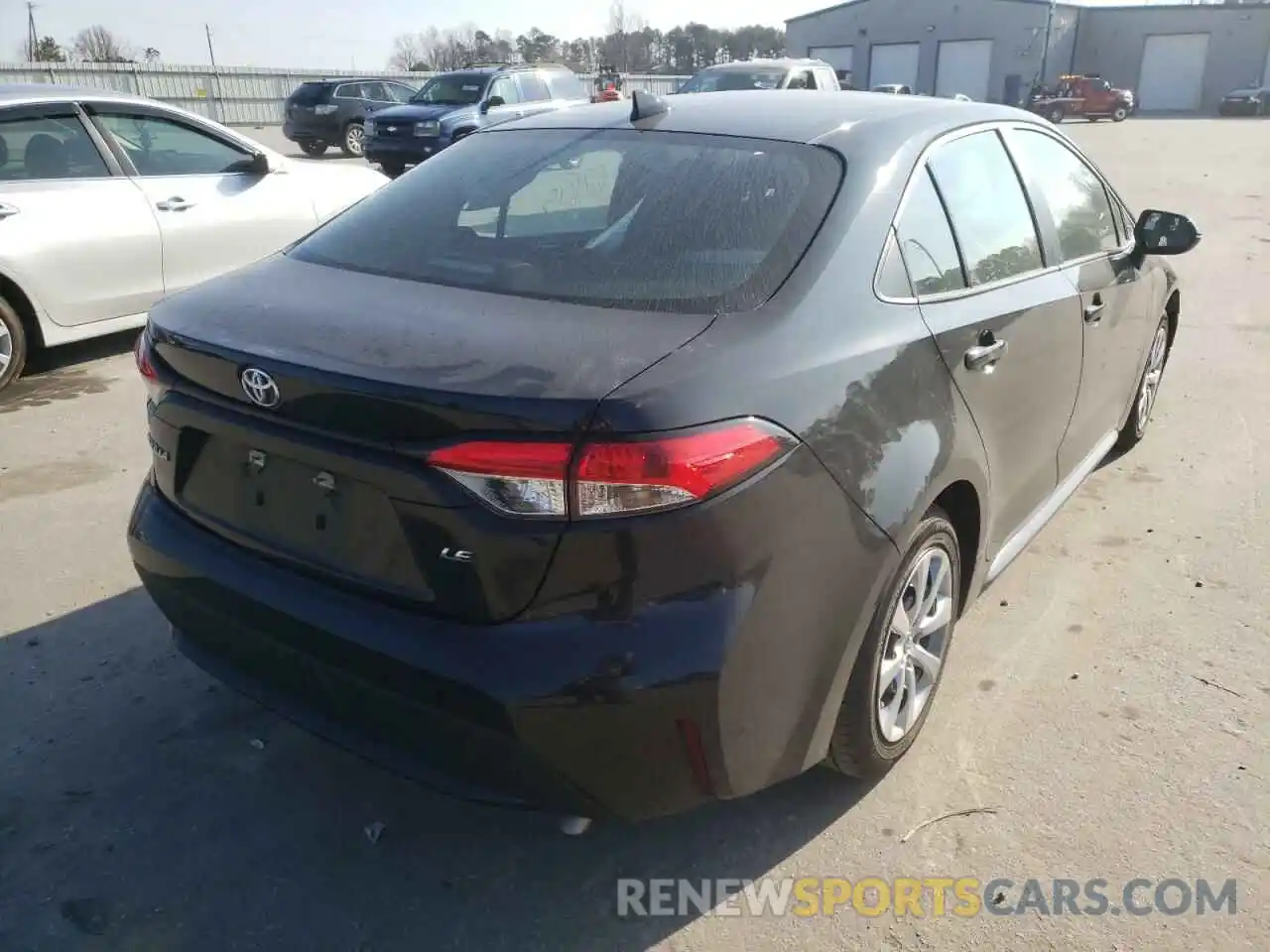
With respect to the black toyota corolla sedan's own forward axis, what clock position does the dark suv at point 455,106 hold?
The dark suv is roughly at 10 o'clock from the black toyota corolla sedan.

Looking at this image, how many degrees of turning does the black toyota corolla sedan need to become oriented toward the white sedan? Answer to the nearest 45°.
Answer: approximately 90° to its left

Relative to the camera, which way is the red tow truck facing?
to the viewer's right

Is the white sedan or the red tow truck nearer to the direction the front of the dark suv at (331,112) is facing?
the red tow truck

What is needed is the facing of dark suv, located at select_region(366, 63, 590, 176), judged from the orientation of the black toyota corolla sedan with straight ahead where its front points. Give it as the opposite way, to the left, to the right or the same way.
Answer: the opposite way

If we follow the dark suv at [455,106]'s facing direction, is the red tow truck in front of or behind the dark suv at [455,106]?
behind

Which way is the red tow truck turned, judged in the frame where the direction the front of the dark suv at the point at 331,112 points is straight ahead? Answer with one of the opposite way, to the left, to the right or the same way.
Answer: to the right

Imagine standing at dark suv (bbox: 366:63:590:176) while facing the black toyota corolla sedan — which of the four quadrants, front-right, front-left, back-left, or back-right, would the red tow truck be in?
back-left

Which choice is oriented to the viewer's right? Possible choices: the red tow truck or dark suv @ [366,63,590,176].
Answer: the red tow truck

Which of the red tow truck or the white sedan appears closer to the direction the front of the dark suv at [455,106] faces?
the white sedan

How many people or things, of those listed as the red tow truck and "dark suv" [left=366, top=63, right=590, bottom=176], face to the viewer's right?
1

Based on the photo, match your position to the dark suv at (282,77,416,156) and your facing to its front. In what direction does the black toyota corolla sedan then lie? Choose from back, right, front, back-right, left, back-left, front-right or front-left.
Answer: back-right

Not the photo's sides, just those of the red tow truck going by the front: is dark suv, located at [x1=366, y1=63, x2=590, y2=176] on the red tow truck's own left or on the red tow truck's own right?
on the red tow truck's own right

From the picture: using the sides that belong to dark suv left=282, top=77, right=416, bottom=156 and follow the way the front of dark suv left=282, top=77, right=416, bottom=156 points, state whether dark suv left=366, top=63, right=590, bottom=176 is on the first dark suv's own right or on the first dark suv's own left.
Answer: on the first dark suv's own right

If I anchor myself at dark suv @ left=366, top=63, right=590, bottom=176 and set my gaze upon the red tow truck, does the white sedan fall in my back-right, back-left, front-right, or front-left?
back-right

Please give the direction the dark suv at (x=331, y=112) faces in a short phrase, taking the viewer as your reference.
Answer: facing away from the viewer and to the right of the viewer
